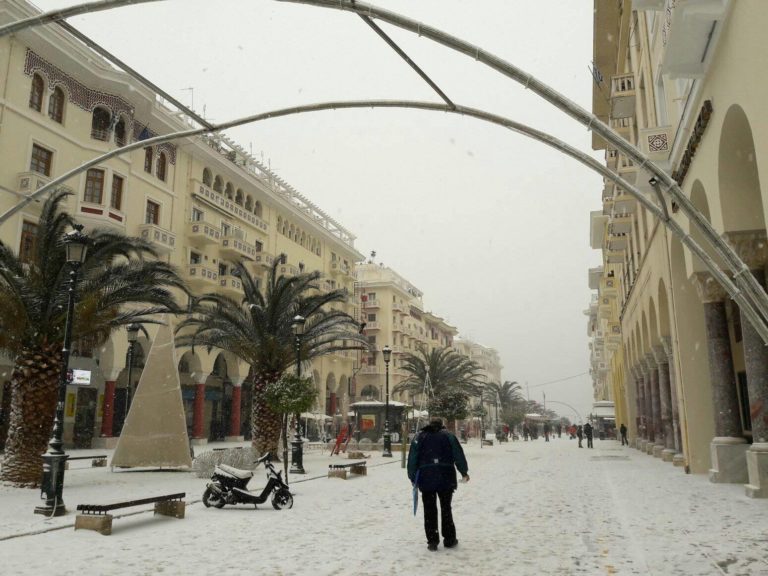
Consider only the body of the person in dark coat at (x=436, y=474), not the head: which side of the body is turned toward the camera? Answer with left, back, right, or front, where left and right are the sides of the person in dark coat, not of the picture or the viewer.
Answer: back

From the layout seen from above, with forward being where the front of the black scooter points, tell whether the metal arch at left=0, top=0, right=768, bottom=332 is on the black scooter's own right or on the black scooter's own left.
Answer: on the black scooter's own right

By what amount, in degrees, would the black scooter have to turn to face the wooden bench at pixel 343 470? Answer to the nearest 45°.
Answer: approximately 45° to its left

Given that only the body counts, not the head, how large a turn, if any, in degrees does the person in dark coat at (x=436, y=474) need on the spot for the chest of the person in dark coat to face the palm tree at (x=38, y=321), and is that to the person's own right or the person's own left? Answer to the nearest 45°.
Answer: approximately 45° to the person's own left

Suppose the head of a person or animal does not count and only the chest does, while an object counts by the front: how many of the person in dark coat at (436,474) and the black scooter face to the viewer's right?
1

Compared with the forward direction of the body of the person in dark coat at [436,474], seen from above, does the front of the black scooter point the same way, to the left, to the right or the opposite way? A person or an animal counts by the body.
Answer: to the right

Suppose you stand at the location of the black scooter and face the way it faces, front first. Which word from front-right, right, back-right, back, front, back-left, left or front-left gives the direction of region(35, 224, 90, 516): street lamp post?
back

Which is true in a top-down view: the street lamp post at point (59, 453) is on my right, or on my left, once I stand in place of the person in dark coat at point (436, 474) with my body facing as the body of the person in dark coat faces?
on my left

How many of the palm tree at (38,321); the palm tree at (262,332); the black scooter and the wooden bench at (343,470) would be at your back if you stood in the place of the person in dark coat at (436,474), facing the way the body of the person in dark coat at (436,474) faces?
0

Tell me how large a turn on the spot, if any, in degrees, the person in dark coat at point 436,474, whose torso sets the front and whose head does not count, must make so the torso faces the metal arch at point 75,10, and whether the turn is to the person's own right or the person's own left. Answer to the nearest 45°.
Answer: approximately 135° to the person's own left

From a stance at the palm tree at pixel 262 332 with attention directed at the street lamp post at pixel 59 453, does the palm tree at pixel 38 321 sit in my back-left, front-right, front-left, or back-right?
front-right

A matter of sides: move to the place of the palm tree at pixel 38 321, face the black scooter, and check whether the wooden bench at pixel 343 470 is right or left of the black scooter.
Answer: left

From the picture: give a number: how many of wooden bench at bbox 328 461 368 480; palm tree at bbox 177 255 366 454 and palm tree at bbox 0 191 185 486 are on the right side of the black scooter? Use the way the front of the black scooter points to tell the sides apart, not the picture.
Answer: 0

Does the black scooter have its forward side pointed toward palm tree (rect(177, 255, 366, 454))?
no

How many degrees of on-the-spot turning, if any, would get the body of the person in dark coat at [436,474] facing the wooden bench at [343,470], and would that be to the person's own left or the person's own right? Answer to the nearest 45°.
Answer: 0° — they already face it

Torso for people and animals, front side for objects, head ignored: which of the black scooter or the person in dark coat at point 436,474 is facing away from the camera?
the person in dark coat

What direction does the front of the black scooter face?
to the viewer's right
